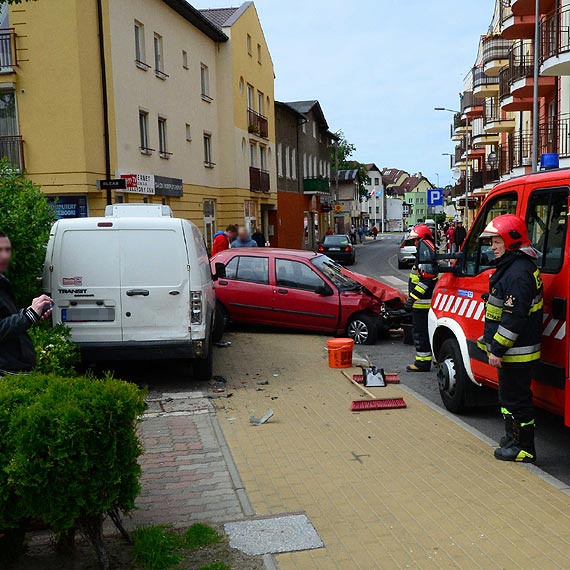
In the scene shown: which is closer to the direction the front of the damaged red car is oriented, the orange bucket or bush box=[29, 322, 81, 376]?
the orange bucket

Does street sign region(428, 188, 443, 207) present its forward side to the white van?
yes

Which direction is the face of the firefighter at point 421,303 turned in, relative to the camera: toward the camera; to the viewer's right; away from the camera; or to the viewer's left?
to the viewer's left

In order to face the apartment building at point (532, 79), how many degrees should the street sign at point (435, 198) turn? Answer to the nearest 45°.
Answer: approximately 45° to its left

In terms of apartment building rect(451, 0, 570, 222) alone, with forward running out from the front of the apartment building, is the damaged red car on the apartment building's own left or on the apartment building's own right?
on the apartment building's own left

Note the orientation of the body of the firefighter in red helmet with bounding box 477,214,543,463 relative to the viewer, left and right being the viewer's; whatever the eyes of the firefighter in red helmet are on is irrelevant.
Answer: facing to the left of the viewer

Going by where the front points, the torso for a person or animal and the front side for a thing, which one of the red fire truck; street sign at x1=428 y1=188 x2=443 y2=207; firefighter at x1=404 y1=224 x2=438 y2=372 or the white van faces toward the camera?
the street sign

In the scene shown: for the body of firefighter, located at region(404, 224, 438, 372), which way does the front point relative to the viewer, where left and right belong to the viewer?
facing to the left of the viewer

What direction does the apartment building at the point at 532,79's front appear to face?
to the viewer's left

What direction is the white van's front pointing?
away from the camera

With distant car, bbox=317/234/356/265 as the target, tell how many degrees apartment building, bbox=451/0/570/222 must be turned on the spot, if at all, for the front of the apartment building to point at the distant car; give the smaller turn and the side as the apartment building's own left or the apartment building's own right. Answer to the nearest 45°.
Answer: approximately 45° to the apartment building's own right
